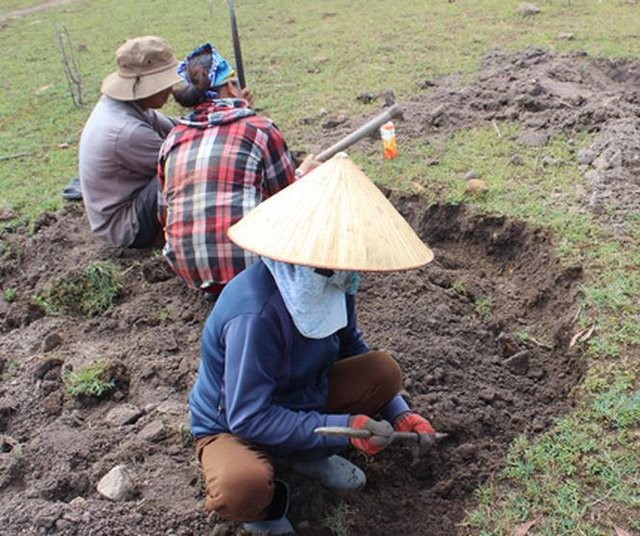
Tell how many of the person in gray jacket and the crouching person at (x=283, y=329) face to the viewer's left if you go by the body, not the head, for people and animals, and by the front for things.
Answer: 0

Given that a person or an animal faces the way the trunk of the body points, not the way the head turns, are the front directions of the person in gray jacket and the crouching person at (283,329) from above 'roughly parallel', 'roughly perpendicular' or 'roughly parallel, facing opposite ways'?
roughly perpendicular

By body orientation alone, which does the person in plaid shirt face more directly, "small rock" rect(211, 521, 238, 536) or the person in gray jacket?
the person in gray jacket

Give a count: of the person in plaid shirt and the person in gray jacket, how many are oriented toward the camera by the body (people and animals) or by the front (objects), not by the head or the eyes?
0

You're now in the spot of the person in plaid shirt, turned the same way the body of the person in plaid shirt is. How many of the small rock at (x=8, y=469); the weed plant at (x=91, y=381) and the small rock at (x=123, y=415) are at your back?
3

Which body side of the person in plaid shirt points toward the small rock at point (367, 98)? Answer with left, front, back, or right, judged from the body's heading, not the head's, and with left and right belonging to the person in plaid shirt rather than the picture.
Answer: front

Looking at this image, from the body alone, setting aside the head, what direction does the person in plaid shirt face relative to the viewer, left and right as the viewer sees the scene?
facing away from the viewer and to the right of the viewer
